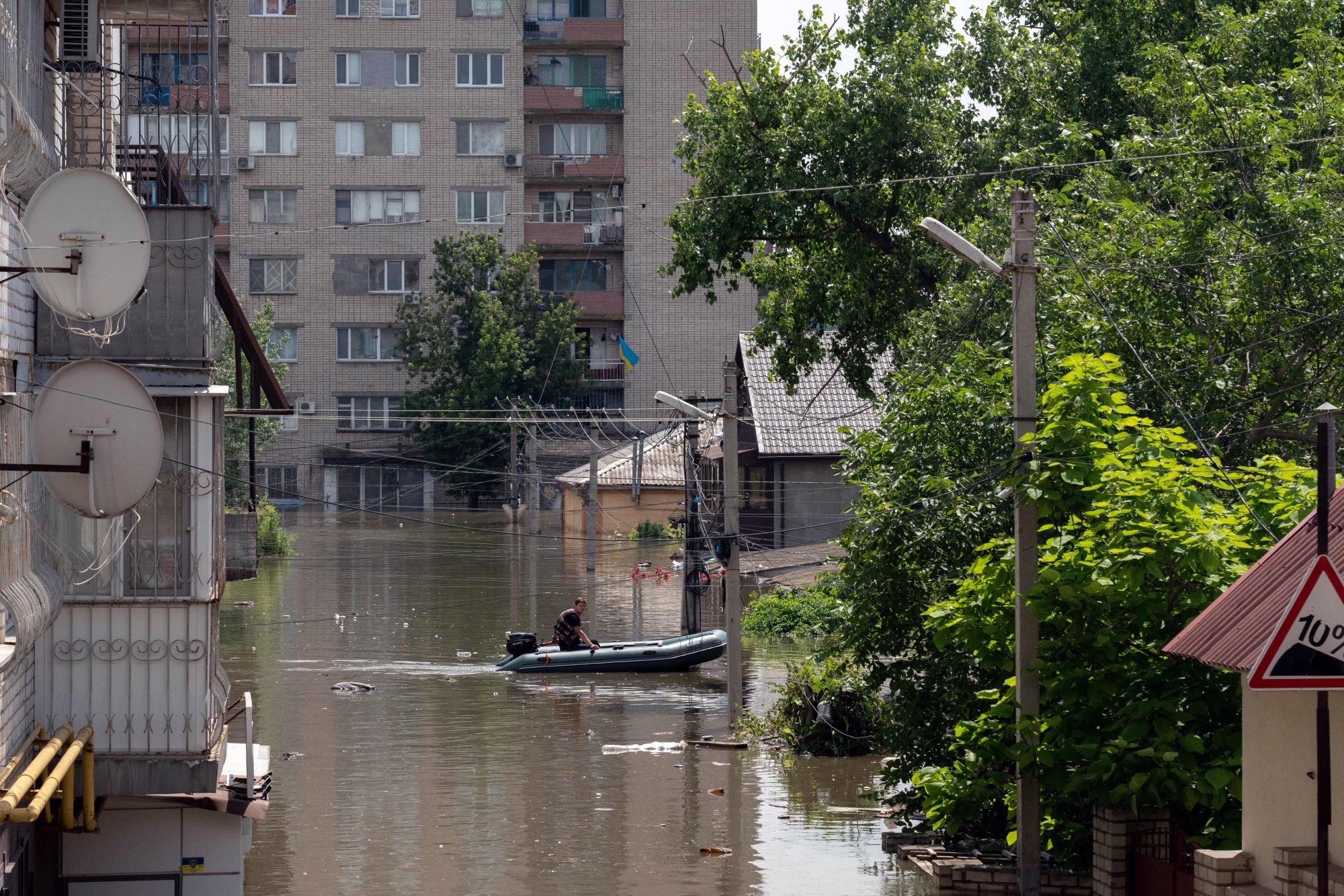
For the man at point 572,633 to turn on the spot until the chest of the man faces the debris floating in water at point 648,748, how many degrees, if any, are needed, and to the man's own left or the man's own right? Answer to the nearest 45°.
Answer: approximately 90° to the man's own right

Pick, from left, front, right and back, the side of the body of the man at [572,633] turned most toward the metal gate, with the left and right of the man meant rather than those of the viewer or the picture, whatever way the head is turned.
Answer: right

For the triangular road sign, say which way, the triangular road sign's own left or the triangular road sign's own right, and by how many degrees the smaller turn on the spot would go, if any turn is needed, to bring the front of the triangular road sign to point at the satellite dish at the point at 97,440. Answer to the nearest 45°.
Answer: approximately 90° to the triangular road sign's own right

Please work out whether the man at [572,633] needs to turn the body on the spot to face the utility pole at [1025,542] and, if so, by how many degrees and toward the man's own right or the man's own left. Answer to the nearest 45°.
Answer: approximately 90° to the man's own right

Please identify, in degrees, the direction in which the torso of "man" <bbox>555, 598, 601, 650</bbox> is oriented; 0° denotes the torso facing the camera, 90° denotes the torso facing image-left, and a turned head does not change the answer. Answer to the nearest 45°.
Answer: approximately 270°

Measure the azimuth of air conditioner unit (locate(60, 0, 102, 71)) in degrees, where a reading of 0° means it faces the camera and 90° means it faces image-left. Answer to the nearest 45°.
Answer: approximately 270°

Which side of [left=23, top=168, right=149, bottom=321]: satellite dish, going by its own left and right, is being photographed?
back
